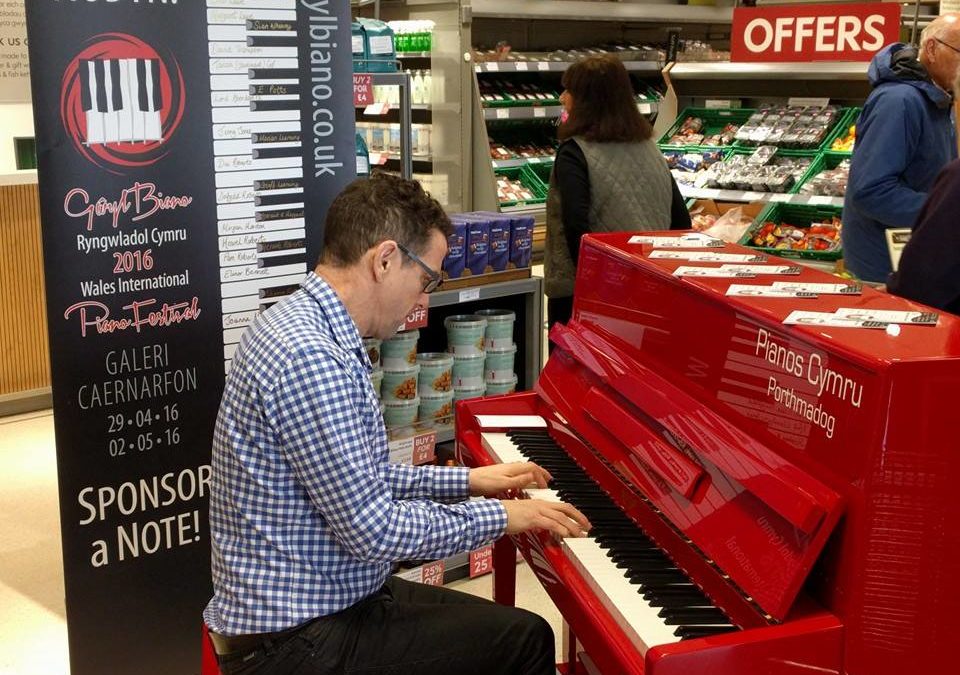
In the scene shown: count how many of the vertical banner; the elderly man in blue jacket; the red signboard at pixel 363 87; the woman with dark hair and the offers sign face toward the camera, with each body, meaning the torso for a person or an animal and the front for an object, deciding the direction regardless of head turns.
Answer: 3

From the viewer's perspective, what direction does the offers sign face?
toward the camera

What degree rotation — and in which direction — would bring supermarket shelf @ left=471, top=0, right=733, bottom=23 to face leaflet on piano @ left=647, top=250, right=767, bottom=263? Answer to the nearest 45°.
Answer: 0° — it already faces it

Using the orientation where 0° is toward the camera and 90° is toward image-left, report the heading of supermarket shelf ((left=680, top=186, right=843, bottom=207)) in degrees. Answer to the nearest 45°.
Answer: approximately 0°

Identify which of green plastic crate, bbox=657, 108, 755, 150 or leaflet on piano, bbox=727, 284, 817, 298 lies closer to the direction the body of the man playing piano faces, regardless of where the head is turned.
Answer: the leaflet on piano

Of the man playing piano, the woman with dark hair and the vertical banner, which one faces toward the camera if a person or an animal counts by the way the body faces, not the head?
the vertical banner

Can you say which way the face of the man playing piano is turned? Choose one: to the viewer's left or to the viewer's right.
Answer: to the viewer's right

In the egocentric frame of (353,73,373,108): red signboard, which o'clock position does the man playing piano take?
The man playing piano is roughly at 12 o'clock from the red signboard.

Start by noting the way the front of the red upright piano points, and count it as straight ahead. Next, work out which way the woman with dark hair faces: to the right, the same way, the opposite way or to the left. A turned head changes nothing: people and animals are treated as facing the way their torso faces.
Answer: to the right

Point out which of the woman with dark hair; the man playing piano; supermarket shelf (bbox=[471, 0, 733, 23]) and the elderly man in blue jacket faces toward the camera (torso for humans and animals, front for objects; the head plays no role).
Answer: the supermarket shelf

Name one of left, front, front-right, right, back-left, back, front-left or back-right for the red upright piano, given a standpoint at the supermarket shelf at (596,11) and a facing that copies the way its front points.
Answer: front

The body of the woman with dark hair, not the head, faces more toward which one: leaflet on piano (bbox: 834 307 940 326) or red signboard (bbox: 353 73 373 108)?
the red signboard

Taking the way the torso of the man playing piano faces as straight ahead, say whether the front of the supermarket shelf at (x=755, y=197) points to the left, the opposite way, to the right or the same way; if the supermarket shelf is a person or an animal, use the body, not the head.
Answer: to the right

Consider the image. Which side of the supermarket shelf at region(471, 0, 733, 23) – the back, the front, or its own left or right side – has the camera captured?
front
